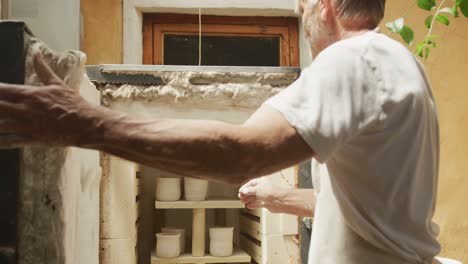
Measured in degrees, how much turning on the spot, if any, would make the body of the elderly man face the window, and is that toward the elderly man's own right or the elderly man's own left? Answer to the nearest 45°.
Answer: approximately 45° to the elderly man's own right

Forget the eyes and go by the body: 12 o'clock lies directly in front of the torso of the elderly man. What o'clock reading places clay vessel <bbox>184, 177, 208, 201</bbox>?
The clay vessel is roughly at 1 o'clock from the elderly man.

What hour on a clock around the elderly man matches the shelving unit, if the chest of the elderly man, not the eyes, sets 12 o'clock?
The shelving unit is roughly at 1 o'clock from the elderly man.

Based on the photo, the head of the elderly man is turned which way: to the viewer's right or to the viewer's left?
to the viewer's left

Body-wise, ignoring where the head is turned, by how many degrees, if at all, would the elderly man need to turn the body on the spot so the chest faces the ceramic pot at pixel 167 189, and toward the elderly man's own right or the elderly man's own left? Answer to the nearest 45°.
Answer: approximately 45° to the elderly man's own right

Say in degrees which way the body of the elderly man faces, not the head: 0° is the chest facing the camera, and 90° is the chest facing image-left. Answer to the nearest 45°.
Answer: approximately 135°
